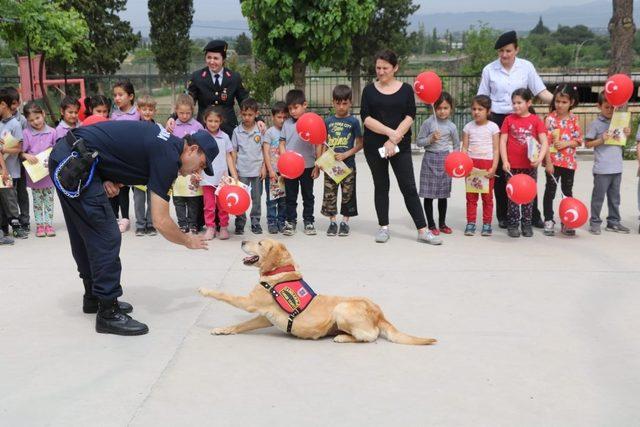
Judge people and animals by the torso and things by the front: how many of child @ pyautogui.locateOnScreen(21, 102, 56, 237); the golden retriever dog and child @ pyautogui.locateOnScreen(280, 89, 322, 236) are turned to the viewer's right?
0

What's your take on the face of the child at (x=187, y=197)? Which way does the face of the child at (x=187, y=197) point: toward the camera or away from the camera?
toward the camera

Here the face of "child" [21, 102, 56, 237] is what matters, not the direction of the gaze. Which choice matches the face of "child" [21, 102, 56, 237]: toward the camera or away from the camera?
toward the camera

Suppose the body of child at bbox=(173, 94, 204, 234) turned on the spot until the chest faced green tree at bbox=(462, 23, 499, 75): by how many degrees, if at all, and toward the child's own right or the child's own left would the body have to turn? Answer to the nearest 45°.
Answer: approximately 135° to the child's own left

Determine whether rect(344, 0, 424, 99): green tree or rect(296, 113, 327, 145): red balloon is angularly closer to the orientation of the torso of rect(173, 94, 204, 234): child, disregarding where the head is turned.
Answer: the red balloon

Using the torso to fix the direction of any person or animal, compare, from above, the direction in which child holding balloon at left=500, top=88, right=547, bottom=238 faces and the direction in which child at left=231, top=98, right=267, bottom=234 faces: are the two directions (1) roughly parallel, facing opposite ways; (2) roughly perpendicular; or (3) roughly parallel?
roughly parallel

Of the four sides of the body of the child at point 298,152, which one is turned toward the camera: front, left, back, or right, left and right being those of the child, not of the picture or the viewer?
front

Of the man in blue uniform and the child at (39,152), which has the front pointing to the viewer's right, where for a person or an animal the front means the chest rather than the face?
the man in blue uniform

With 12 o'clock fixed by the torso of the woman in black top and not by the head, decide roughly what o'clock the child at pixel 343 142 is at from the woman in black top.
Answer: The child is roughly at 4 o'clock from the woman in black top.

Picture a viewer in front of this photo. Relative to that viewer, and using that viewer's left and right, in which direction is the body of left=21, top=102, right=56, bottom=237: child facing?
facing the viewer

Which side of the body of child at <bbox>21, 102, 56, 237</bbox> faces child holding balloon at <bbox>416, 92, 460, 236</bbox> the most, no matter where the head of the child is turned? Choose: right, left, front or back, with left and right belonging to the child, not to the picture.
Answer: left

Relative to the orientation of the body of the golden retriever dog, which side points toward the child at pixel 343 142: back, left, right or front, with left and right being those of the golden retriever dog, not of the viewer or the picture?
right

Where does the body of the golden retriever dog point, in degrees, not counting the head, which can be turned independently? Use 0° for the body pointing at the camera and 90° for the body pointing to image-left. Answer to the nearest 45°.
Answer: approximately 90°

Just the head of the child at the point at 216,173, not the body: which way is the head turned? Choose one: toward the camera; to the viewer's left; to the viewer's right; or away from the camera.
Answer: toward the camera
